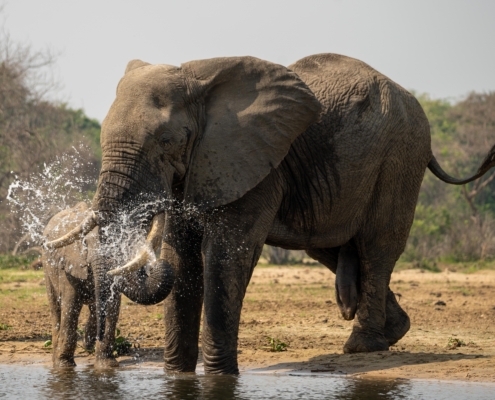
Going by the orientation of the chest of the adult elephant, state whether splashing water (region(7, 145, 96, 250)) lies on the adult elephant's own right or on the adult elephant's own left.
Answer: on the adult elephant's own right

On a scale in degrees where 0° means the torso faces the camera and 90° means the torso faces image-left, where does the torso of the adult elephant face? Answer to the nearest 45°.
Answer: approximately 45°
